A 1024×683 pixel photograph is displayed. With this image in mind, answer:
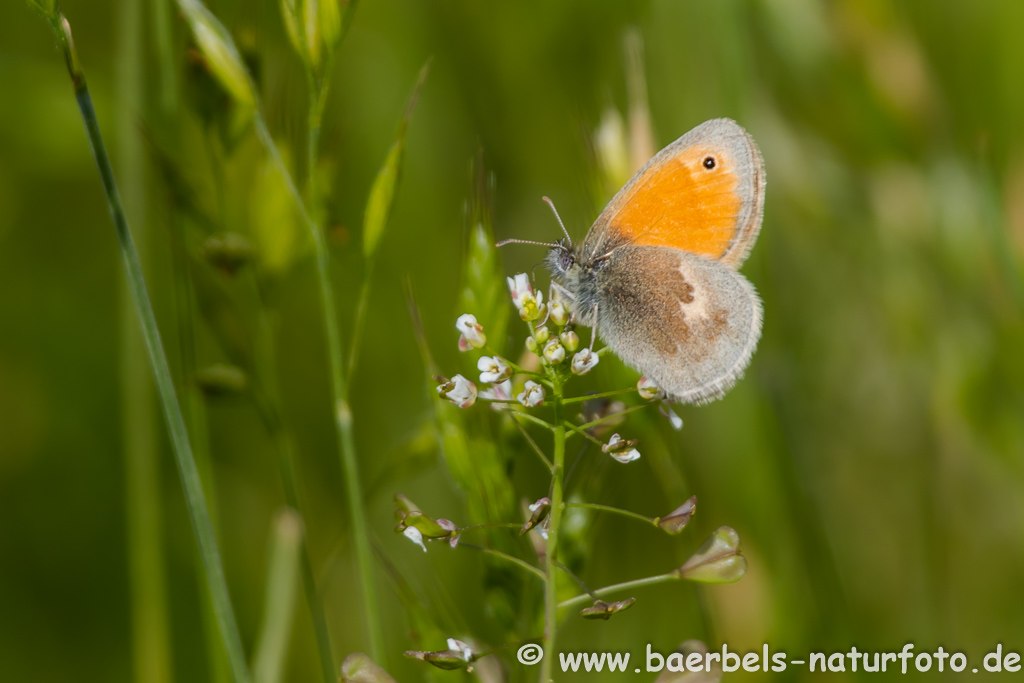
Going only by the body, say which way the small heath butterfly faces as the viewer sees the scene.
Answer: to the viewer's left
